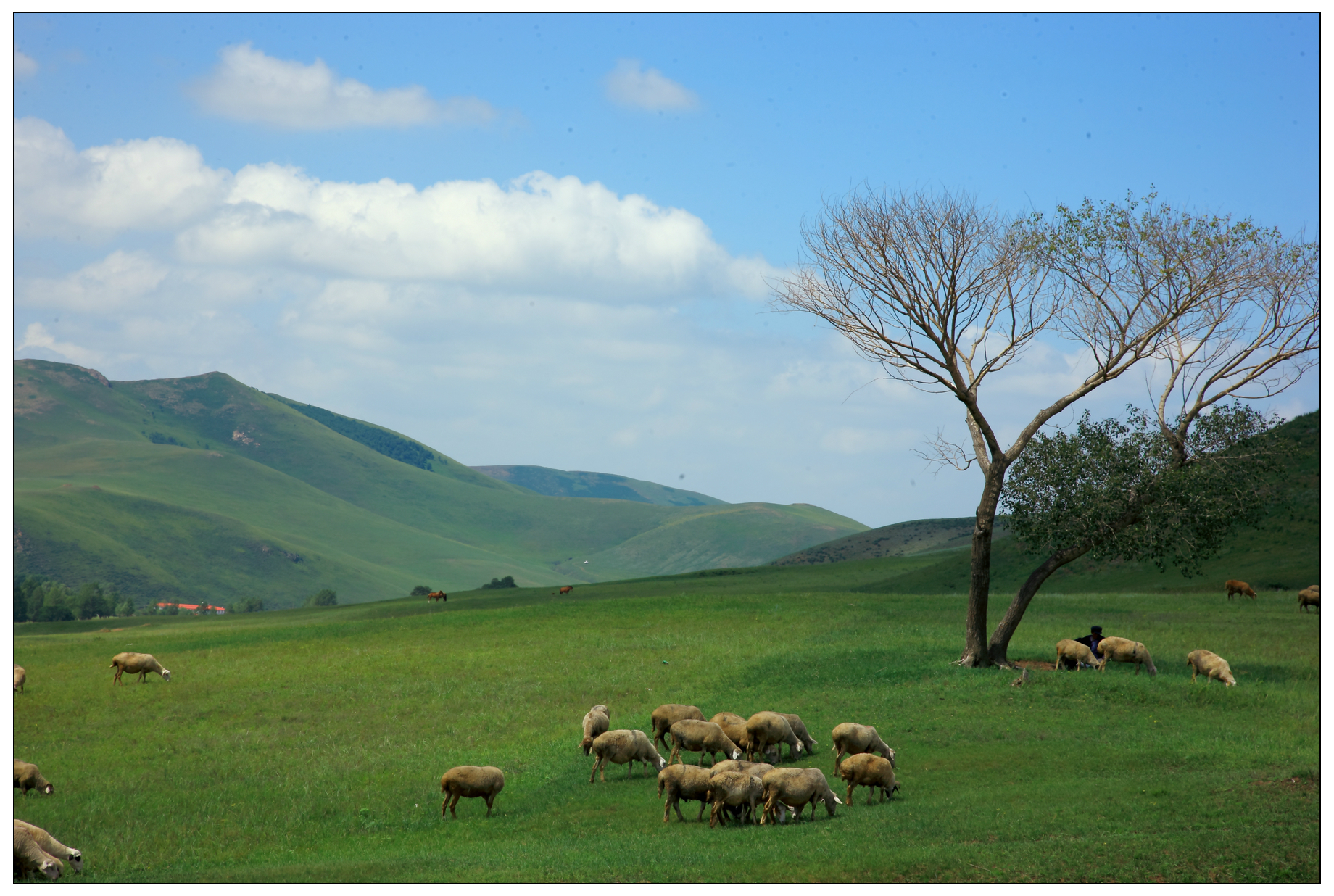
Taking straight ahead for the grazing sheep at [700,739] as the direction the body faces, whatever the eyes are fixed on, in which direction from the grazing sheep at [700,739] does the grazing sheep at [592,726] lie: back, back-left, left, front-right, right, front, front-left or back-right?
back-left

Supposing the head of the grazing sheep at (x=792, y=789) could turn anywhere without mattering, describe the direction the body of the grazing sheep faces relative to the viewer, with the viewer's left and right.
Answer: facing to the right of the viewer

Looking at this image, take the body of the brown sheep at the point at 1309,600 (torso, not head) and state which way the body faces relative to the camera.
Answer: to the viewer's left
